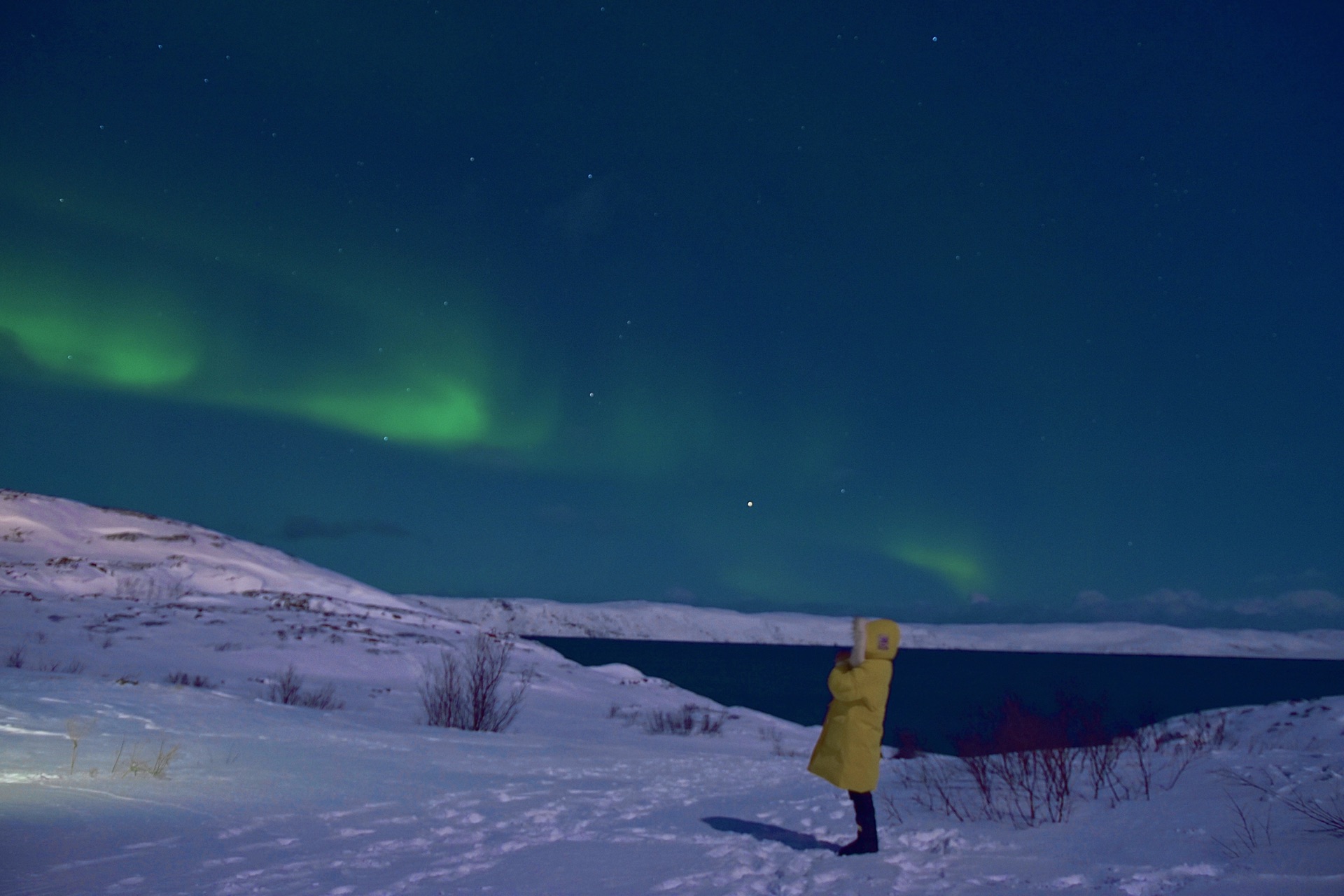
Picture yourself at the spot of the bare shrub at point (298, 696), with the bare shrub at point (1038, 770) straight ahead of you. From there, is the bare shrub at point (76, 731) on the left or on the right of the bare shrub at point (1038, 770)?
right

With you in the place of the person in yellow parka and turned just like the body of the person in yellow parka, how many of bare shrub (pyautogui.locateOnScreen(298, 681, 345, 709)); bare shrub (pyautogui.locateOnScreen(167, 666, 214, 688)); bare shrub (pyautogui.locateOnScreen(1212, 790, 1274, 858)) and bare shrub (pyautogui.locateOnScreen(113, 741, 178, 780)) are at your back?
1

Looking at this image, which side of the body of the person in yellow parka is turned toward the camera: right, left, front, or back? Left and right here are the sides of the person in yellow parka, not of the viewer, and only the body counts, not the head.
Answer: left

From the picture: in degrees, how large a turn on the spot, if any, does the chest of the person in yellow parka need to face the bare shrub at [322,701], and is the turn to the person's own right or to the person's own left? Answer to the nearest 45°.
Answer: approximately 45° to the person's own right

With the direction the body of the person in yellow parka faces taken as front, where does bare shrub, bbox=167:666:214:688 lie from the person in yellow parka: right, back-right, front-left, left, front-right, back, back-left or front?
front-right

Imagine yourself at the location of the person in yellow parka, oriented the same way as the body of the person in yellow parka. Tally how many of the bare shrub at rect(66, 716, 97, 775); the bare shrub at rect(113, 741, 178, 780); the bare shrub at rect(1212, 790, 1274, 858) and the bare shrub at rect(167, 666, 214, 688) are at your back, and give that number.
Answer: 1
